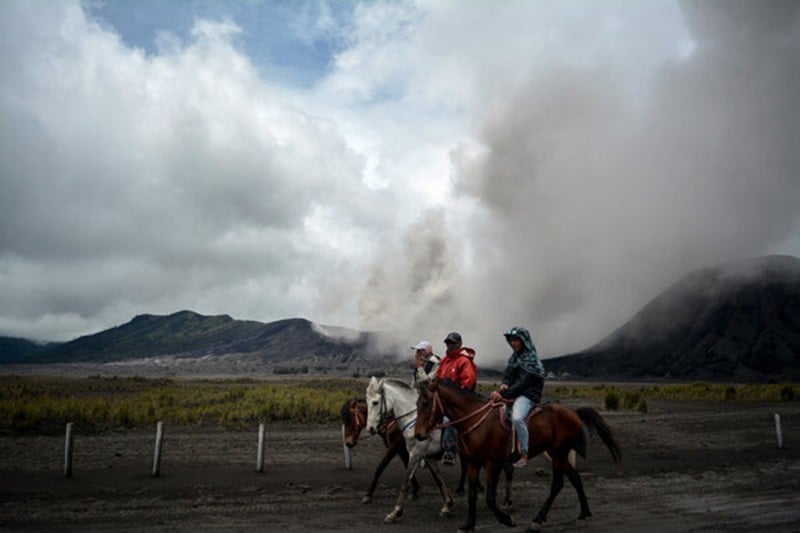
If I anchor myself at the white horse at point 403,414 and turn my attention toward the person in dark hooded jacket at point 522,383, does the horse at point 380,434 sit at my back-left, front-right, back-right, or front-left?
back-left

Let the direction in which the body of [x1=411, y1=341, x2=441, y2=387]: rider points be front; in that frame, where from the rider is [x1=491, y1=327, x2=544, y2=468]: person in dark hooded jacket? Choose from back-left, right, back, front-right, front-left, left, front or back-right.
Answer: back-left

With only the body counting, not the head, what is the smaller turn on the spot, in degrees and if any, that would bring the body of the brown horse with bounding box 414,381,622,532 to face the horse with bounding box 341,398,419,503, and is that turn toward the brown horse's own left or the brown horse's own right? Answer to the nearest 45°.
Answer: approximately 45° to the brown horse's own right

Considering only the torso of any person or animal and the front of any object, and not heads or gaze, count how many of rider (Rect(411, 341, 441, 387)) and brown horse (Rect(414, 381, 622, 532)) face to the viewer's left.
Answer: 2

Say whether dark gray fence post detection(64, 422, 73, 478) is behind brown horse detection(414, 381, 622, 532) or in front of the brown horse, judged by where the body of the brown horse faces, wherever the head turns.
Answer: in front

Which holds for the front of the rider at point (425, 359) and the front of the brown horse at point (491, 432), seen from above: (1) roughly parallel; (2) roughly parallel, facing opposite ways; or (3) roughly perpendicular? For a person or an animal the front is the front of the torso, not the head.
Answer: roughly parallel

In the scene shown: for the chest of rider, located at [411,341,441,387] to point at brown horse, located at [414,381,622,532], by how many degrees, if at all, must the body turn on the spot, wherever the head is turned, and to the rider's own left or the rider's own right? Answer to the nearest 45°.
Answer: approximately 135° to the rider's own left

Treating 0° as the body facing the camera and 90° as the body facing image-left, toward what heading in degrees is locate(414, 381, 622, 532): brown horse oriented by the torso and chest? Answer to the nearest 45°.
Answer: approximately 90°

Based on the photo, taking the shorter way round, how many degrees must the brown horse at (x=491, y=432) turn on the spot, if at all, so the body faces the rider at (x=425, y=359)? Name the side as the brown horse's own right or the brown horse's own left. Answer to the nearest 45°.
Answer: approximately 45° to the brown horse's own right

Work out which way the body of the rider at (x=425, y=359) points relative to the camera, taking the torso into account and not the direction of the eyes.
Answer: to the viewer's left
